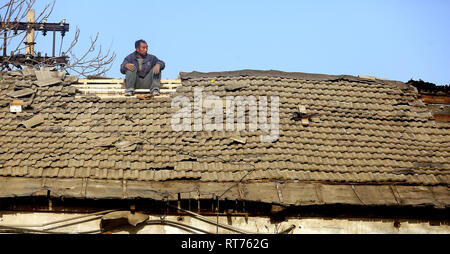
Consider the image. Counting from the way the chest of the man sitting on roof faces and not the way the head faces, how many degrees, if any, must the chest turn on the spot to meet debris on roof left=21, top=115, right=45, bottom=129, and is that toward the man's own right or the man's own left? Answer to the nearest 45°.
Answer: approximately 45° to the man's own right

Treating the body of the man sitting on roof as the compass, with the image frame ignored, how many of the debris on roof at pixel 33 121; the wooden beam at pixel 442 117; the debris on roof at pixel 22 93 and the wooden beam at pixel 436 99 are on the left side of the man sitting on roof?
2

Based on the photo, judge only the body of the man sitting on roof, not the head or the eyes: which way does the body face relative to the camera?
toward the camera

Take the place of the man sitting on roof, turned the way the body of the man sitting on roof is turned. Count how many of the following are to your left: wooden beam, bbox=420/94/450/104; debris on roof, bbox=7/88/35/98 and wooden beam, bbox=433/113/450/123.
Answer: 2

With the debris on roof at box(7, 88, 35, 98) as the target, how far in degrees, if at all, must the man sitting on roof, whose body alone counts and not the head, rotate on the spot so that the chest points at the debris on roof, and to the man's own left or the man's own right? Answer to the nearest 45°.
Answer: approximately 90° to the man's own right

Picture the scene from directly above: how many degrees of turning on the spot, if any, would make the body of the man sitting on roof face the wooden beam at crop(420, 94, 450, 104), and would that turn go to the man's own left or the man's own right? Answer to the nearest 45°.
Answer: approximately 90° to the man's own left

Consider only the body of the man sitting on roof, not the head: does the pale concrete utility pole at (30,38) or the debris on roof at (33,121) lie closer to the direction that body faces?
the debris on roof

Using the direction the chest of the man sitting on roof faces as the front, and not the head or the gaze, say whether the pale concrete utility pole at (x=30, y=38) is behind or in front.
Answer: behind

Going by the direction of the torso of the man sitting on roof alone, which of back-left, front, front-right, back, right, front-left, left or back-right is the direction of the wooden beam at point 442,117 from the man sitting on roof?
left

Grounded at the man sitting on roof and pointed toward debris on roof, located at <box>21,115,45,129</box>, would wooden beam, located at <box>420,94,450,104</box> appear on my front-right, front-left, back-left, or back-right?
back-left
